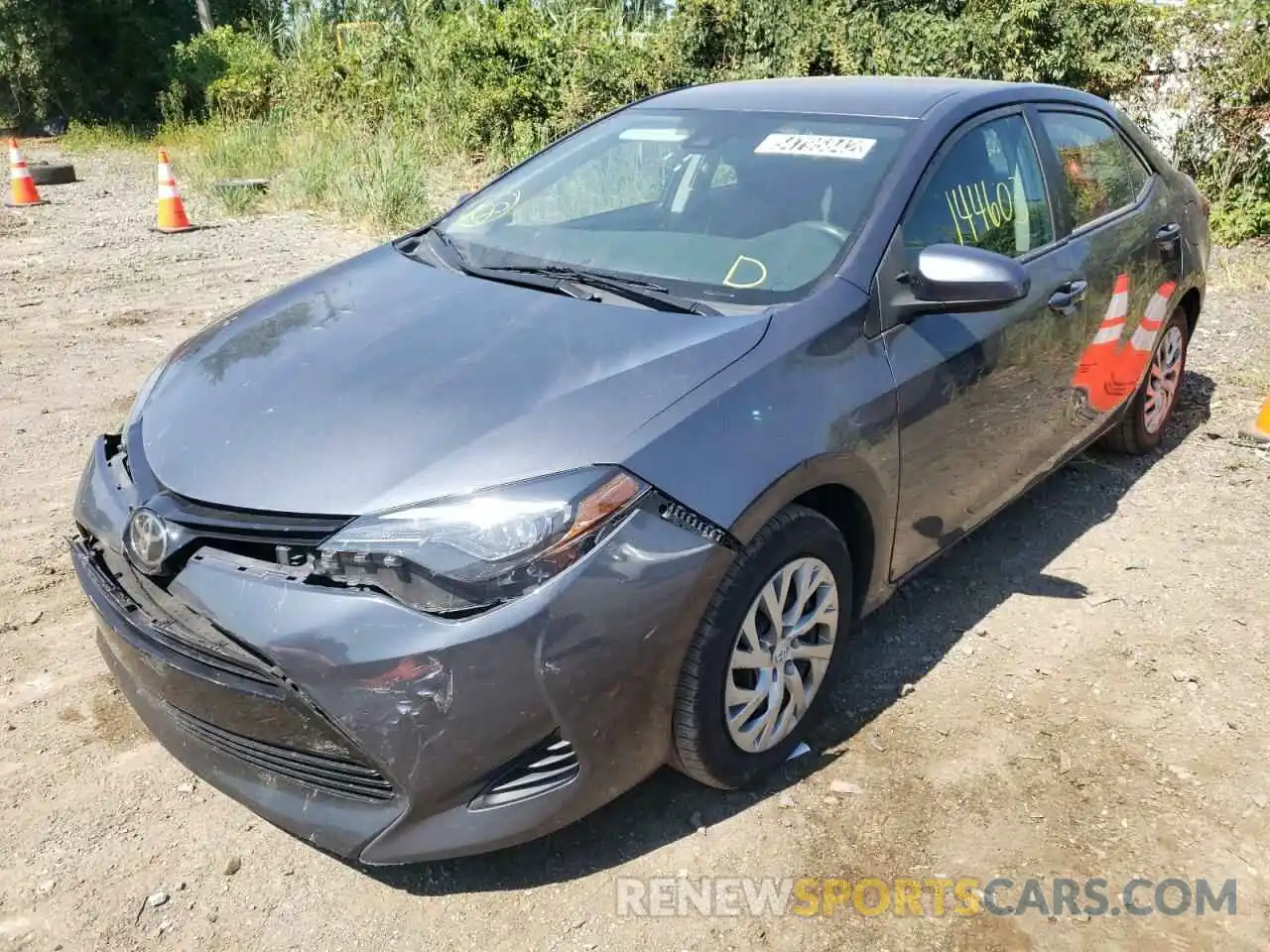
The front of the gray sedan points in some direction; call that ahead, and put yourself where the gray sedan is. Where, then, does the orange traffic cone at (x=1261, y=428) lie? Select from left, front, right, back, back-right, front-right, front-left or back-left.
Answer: back

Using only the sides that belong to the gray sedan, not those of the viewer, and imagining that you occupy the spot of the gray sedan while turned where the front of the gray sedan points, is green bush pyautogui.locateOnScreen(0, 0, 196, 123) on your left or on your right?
on your right

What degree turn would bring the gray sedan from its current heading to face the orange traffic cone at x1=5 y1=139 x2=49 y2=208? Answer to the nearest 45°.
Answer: approximately 90° to its right

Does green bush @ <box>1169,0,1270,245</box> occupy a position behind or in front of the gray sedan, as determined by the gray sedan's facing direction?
behind

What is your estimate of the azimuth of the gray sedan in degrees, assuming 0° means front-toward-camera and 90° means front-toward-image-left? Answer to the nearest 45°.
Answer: approximately 45°

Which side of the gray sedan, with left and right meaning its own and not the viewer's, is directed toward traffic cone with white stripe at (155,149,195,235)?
right

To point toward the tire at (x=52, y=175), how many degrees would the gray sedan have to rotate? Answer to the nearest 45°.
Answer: approximately 90° to its right
